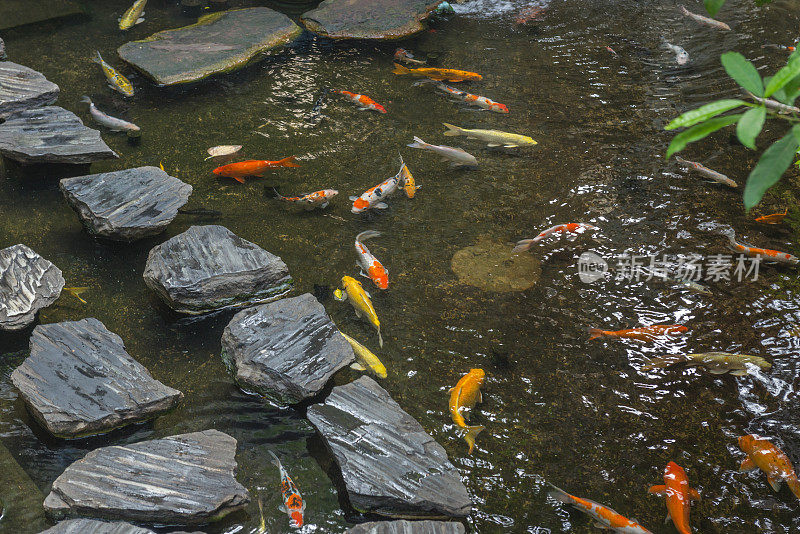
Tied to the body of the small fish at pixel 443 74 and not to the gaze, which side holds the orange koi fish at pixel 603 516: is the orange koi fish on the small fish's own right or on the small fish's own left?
on the small fish's own right

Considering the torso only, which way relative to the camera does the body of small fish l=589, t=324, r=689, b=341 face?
to the viewer's right

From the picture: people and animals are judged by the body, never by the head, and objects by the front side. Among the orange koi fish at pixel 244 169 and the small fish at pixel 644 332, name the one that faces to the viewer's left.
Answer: the orange koi fish

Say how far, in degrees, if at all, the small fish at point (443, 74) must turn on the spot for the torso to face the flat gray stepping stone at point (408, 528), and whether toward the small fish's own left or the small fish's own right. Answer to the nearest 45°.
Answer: approximately 90° to the small fish's own right

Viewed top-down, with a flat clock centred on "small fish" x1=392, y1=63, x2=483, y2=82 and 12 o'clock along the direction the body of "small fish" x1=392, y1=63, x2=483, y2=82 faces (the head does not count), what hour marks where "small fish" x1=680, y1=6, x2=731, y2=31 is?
"small fish" x1=680, y1=6, x2=731, y2=31 is roughly at 11 o'clock from "small fish" x1=392, y1=63, x2=483, y2=82.

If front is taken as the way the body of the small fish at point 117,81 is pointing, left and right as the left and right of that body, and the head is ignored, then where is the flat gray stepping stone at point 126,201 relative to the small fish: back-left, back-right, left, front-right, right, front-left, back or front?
front-right

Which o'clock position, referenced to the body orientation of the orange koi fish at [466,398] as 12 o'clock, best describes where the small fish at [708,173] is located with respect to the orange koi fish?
The small fish is roughly at 1 o'clock from the orange koi fish.

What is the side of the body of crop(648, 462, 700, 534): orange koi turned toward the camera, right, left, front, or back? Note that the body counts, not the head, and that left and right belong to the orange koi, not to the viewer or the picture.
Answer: back

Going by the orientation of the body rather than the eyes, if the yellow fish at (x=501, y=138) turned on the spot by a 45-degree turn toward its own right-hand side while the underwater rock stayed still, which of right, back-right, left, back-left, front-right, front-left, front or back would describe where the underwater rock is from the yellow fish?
front-right

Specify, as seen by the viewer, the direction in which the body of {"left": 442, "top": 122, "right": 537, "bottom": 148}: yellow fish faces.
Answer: to the viewer's right

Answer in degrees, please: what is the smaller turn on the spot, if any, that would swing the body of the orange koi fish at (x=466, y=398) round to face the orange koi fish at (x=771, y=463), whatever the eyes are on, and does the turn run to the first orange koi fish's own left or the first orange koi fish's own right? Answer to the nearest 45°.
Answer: approximately 90° to the first orange koi fish's own right

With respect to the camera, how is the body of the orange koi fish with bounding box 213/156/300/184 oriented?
to the viewer's left

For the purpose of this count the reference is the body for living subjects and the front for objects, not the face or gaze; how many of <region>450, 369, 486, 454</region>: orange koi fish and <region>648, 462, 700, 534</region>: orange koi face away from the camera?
2
